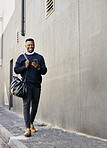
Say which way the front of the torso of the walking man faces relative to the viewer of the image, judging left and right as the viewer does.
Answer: facing the viewer
